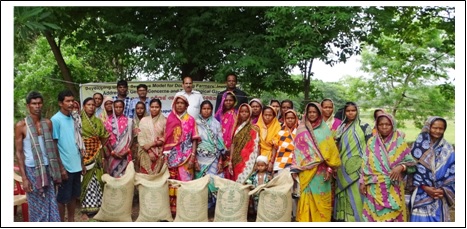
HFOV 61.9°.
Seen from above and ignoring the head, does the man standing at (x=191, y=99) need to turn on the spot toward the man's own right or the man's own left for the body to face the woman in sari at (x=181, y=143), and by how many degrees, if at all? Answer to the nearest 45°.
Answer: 0° — they already face them

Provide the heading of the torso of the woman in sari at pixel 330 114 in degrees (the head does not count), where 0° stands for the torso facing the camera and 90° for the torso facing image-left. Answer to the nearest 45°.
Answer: approximately 0°

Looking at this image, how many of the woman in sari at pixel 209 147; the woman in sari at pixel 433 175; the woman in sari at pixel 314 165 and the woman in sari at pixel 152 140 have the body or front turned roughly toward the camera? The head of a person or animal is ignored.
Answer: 4

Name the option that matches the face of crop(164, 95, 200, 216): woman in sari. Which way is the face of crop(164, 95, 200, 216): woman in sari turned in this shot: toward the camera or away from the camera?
toward the camera

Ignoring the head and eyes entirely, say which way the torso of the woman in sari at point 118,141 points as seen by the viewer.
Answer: toward the camera

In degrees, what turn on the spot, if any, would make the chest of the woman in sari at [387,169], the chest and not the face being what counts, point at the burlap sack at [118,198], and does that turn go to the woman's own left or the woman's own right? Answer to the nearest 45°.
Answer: approximately 90° to the woman's own right

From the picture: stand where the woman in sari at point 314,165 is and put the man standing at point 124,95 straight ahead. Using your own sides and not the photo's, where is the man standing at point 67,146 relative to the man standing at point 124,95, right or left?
left

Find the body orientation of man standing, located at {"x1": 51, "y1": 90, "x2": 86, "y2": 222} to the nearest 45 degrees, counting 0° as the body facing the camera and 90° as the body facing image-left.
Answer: approximately 315°

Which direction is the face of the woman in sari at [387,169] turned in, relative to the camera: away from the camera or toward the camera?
toward the camera

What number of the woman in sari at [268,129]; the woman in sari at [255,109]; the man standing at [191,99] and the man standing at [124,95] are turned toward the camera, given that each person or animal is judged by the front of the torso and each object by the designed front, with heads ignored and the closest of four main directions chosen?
4
